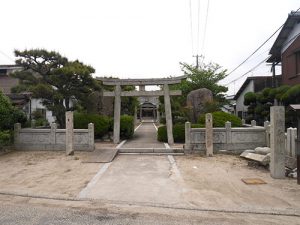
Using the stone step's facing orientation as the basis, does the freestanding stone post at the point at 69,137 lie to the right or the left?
on its right

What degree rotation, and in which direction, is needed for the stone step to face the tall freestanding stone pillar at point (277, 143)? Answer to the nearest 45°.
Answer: approximately 45° to its left

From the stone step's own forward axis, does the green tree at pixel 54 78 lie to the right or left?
on its right

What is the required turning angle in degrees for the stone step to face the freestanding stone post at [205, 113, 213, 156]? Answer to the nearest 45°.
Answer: approximately 90° to its left

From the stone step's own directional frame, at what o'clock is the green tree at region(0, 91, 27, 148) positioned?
The green tree is roughly at 3 o'clock from the stone step.

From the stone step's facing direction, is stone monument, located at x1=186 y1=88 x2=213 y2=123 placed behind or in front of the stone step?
behind

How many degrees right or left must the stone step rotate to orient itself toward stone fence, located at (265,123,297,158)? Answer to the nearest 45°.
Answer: approximately 45° to its left

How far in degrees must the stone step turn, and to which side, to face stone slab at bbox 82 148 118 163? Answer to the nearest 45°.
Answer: approximately 45° to its right

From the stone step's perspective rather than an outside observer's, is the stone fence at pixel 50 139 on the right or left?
on its right

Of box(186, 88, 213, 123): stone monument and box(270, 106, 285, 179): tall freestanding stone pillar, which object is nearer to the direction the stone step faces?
the tall freestanding stone pillar

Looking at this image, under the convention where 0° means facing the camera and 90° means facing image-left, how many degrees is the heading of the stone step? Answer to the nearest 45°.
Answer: approximately 0°
